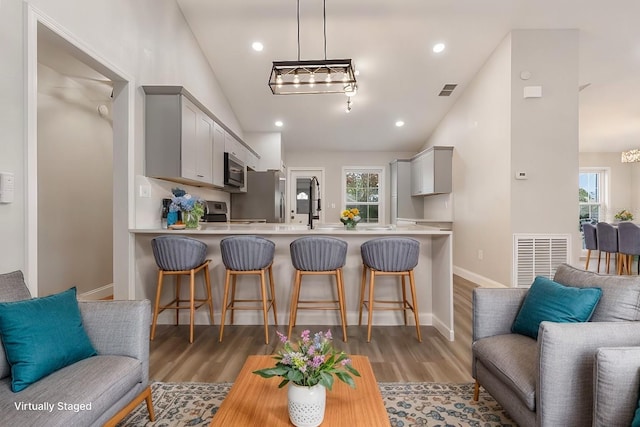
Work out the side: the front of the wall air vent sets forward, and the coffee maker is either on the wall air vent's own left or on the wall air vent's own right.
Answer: on the wall air vent's own right

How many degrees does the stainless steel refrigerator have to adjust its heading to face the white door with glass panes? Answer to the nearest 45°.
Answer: approximately 45° to its left

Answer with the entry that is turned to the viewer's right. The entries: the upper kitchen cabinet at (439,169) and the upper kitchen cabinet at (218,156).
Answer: the upper kitchen cabinet at (218,156)

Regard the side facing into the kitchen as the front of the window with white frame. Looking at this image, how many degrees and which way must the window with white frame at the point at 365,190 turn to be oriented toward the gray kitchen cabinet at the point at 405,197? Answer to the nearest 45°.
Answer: approximately 45° to its left

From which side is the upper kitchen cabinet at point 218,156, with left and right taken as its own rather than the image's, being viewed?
right

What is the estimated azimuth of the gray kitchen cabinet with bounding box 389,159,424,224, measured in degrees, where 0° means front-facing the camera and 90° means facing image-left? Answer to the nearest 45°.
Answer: approximately 90°
